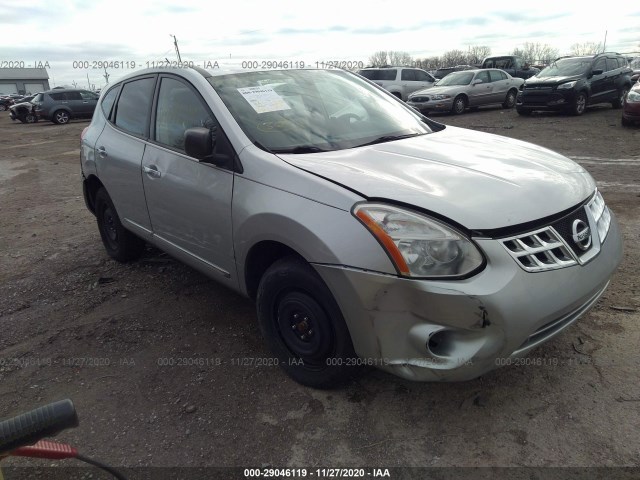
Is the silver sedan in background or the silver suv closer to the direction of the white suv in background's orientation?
the silver sedan in background

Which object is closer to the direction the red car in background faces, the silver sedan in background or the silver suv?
the silver suv

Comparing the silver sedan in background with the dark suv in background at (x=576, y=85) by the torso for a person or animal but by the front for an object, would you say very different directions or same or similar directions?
same or similar directions

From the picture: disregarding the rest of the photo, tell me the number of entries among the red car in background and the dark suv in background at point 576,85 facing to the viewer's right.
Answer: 0

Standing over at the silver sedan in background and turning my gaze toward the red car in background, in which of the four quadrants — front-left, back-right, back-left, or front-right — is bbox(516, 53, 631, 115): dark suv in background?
front-left

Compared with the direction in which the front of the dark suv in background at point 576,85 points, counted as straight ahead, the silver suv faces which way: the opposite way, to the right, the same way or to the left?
to the left

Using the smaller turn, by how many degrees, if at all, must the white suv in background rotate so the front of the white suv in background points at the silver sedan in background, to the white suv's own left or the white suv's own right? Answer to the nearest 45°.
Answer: approximately 45° to the white suv's own right

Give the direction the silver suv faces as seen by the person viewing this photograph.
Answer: facing the viewer and to the right of the viewer

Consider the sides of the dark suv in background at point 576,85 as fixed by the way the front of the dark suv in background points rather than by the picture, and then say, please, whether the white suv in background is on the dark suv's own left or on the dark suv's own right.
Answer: on the dark suv's own right

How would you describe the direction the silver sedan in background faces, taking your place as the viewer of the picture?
facing the viewer and to the left of the viewer

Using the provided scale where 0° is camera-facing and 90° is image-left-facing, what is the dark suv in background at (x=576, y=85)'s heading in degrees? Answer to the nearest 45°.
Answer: approximately 45°

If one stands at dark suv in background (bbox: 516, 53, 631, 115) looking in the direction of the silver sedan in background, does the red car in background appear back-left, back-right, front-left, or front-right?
back-left
